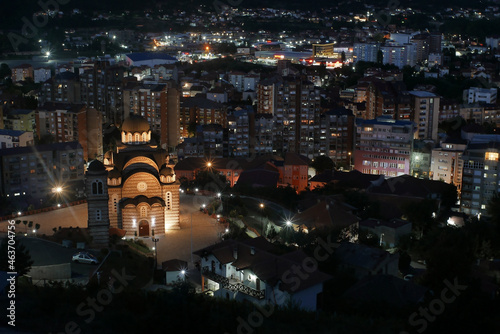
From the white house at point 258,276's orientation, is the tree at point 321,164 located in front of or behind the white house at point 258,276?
behind

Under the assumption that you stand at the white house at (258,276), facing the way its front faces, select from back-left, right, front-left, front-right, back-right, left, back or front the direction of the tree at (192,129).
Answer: back-right

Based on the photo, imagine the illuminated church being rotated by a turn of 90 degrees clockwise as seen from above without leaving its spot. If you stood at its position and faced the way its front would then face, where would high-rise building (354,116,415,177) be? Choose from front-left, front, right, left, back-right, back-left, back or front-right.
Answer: back-right

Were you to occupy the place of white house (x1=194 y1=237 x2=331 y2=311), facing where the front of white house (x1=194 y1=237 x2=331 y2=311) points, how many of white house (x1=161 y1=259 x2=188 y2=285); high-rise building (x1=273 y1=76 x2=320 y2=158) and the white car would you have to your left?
0

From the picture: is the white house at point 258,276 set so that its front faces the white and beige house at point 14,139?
no

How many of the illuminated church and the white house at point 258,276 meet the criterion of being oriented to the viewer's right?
0

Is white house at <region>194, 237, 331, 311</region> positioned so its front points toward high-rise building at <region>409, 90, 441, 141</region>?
no

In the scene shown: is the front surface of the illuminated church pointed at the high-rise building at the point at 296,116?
no

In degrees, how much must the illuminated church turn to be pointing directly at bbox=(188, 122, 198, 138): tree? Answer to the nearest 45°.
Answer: approximately 180°

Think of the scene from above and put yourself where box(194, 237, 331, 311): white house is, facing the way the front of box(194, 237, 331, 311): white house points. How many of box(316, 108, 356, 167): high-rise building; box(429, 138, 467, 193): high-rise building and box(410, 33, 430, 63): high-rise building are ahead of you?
0

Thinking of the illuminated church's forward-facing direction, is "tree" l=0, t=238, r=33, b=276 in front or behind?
in front

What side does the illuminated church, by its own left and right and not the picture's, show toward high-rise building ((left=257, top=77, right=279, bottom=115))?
back

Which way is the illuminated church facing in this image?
toward the camera

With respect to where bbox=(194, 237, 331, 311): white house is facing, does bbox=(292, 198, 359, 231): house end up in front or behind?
behind

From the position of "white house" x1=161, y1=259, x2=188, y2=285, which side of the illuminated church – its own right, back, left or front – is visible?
front

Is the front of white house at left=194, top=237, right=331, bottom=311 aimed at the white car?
no

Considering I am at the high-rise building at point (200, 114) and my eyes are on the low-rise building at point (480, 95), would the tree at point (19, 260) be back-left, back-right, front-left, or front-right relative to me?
back-right

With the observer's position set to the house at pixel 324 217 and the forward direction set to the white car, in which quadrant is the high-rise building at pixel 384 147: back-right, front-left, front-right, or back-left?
back-right

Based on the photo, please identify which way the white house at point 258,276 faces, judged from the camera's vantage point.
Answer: facing the viewer and to the left of the viewer
